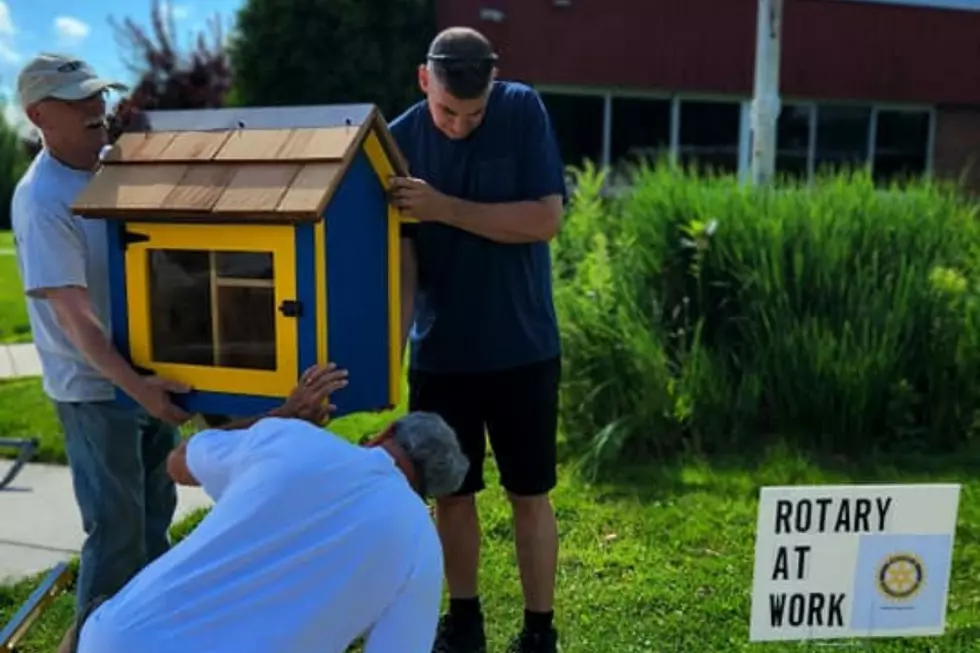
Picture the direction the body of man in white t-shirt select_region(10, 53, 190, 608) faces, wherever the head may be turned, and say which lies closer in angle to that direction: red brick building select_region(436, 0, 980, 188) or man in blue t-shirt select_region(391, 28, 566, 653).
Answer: the man in blue t-shirt

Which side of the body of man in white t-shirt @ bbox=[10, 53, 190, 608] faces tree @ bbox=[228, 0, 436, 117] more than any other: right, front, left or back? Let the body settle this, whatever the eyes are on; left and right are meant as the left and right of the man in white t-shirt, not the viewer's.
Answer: left

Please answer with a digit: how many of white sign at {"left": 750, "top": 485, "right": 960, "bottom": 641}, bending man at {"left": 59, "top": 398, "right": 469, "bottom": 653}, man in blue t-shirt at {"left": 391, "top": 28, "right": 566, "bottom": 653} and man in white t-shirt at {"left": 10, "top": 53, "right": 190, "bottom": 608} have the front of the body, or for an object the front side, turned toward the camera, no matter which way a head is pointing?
2

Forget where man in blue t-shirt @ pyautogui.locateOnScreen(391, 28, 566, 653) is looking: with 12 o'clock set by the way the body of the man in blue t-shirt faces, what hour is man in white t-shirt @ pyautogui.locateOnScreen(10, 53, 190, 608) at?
The man in white t-shirt is roughly at 2 o'clock from the man in blue t-shirt.

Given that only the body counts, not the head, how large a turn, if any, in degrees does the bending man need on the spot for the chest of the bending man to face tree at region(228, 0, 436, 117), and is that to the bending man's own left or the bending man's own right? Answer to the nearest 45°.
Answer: approximately 45° to the bending man's own left

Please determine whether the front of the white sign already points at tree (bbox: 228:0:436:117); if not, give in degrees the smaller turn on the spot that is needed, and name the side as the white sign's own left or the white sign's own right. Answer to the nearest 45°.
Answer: approximately 135° to the white sign's own right

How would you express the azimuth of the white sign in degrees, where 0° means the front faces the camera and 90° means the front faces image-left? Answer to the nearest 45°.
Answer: approximately 0°

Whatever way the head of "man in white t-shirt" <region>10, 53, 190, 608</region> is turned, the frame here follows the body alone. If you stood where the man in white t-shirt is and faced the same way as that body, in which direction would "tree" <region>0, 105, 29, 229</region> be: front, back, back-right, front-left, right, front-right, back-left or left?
left

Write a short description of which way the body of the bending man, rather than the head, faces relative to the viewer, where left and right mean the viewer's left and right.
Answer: facing away from the viewer and to the right of the viewer

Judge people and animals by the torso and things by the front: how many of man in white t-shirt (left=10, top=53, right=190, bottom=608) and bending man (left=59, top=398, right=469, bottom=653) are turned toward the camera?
0

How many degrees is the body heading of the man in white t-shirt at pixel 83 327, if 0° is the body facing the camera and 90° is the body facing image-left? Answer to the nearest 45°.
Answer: approximately 270°

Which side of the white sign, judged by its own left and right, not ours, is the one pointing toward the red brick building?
back
